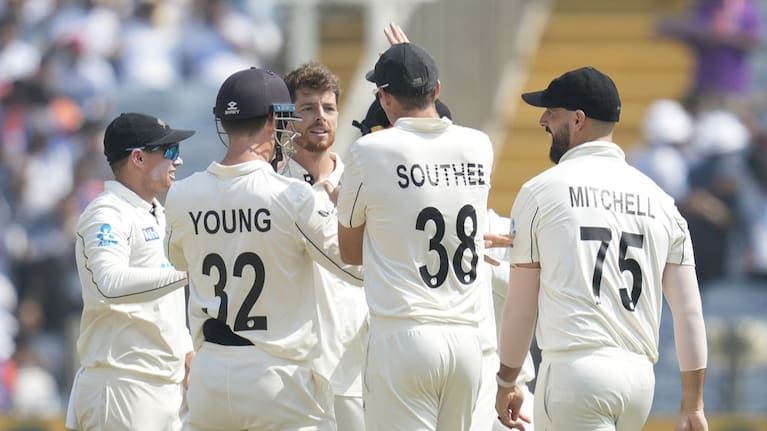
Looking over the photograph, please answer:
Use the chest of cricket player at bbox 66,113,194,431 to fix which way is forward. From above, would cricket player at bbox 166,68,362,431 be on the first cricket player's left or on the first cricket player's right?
on the first cricket player's right

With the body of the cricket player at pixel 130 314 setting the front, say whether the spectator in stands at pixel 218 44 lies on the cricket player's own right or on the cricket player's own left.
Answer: on the cricket player's own left

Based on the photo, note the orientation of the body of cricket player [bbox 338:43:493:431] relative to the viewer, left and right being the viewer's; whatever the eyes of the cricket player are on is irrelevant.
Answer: facing away from the viewer and to the left of the viewer

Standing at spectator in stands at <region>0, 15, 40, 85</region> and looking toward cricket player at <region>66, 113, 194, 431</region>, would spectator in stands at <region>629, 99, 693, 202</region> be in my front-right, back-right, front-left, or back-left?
front-left

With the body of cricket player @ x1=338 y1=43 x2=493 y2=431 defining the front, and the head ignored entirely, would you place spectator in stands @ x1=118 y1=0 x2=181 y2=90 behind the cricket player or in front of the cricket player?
in front

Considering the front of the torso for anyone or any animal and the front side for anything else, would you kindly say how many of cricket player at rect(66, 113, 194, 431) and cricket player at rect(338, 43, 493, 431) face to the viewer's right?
1

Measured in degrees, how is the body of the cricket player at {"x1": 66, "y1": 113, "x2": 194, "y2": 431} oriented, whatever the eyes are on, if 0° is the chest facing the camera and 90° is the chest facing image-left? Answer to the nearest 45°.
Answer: approximately 270°

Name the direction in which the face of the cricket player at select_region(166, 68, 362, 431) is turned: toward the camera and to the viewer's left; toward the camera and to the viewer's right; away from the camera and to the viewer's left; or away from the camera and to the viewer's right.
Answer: away from the camera and to the viewer's right

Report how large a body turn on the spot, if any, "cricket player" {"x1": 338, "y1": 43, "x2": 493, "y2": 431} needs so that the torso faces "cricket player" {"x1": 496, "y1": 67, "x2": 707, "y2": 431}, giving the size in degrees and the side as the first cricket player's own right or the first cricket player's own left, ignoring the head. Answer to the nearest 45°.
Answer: approximately 135° to the first cricket player's own right

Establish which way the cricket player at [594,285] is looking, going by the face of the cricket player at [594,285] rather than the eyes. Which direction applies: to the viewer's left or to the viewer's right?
to the viewer's left

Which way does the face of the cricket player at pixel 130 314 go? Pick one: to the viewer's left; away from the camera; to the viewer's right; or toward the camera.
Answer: to the viewer's right
